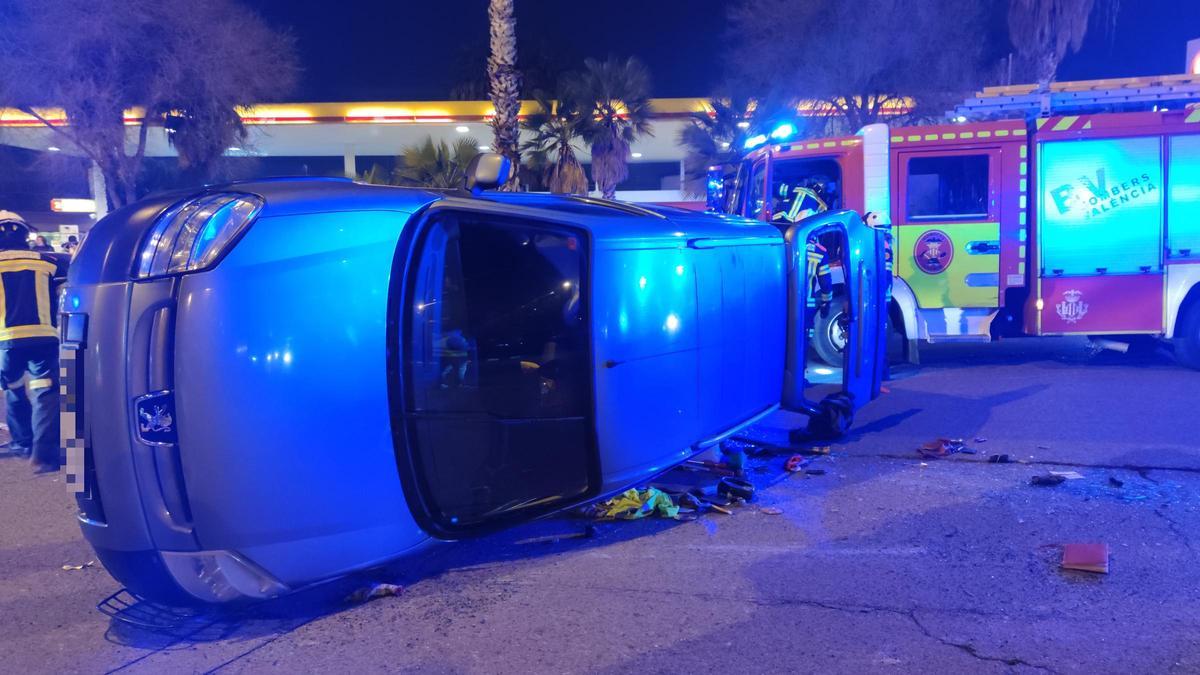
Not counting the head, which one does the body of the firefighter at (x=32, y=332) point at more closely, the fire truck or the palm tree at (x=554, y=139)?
the palm tree

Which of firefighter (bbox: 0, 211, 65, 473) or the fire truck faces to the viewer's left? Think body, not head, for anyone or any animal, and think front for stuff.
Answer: the fire truck

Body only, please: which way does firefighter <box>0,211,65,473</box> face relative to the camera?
away from the camera

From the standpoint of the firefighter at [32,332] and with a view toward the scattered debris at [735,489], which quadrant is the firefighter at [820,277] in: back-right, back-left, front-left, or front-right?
front-left

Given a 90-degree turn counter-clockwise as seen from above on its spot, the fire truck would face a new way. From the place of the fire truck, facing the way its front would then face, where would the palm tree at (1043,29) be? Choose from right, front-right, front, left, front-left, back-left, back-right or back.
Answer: back

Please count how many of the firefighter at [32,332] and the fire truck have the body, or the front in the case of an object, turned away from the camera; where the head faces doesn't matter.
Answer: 1

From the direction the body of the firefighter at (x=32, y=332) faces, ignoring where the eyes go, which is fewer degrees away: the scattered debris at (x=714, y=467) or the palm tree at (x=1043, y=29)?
the palm tree

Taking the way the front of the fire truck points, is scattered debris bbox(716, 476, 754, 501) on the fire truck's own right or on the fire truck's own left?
on the fire truck's own left

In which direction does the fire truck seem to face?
to the viewer's left

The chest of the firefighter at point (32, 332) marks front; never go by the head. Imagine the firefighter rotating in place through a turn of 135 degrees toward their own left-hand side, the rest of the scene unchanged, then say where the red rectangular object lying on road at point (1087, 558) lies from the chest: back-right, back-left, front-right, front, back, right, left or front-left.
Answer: left

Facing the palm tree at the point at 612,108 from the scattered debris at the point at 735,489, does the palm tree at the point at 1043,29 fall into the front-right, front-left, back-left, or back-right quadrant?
front-right
